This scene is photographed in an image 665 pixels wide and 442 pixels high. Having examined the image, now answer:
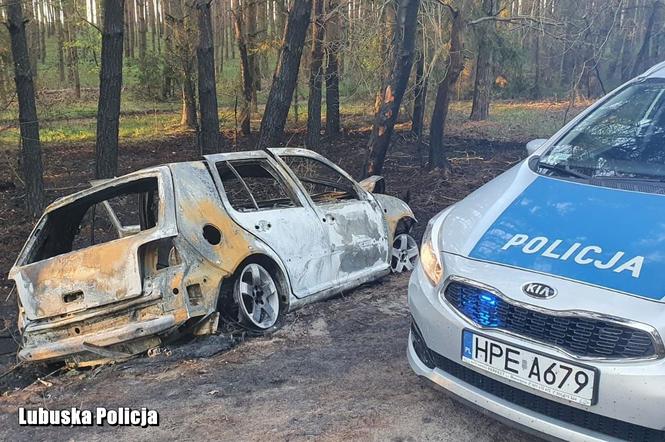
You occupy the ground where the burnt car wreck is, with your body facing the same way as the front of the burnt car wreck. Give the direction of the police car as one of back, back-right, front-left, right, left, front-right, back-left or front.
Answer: right

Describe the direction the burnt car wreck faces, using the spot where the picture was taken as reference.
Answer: facing away from the viewer and to the right of the viewer

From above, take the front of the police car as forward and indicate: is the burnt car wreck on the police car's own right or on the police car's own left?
on the police car's own right

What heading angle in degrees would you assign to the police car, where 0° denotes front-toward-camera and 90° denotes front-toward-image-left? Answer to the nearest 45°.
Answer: approximately 45°
